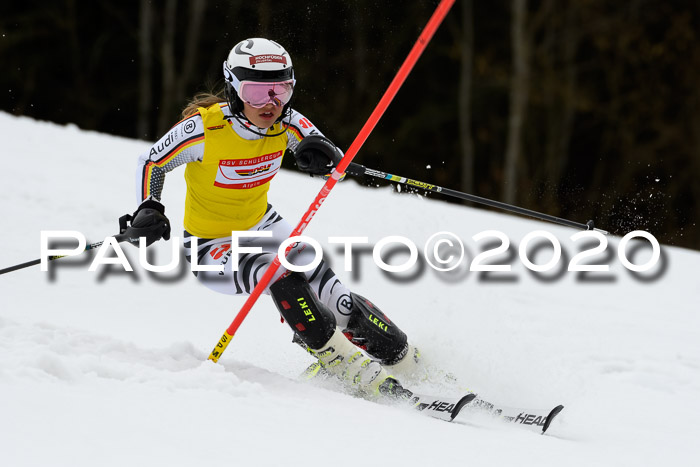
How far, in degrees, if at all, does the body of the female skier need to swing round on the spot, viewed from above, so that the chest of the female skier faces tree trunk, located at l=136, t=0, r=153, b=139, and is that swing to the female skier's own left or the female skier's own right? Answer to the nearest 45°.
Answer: approximately 135° to the female skier's own left

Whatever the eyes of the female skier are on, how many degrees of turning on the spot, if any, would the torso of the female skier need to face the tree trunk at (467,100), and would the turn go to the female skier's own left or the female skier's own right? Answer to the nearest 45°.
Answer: approximately 135° to the female skier's own left

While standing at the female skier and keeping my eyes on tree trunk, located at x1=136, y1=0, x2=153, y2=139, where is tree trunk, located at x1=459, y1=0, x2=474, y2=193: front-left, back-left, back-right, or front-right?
front-right

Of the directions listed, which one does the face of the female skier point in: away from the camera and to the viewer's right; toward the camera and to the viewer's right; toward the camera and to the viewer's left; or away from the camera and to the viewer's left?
toward the camera and to the viewer's right

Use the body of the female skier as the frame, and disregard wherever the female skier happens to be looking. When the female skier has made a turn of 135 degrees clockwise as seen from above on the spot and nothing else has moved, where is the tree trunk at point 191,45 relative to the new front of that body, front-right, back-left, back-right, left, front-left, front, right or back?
right

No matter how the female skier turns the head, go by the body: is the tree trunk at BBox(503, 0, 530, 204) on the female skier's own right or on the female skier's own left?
on the female skier's own left

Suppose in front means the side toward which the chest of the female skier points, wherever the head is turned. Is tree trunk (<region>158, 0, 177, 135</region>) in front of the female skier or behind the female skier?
behind
